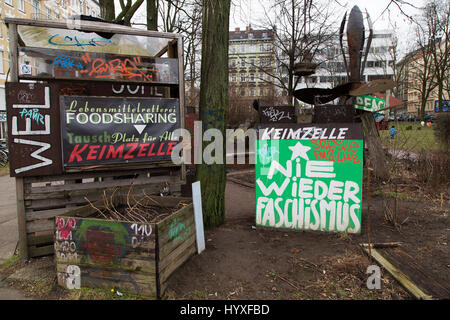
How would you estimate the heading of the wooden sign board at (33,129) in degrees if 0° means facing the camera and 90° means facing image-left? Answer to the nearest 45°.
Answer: approximately 0°

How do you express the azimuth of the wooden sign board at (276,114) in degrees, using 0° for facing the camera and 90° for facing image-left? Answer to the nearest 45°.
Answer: approximately 0°

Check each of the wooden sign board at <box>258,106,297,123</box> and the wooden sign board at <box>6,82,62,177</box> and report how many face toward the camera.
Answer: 2

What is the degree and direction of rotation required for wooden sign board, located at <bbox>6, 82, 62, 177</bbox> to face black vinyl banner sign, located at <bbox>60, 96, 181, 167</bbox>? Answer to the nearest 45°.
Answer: approximately 90° to its left

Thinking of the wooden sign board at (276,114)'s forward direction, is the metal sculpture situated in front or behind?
behind

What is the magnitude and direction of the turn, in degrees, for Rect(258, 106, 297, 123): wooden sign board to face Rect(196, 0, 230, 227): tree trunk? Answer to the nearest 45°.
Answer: approximately 90° to its right

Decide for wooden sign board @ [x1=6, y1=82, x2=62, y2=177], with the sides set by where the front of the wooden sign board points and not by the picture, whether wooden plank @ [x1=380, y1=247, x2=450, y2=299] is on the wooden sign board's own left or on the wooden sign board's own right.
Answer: on the wooden sign board's own left

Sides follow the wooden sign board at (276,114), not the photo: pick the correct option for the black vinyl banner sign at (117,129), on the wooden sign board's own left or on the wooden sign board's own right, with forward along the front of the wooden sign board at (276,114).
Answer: on the wooden sign board's own right

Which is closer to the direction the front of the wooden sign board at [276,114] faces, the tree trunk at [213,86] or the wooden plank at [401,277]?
the wooden plank

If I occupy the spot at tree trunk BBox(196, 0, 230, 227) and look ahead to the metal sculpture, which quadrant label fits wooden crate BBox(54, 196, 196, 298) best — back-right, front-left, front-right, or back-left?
back-right
